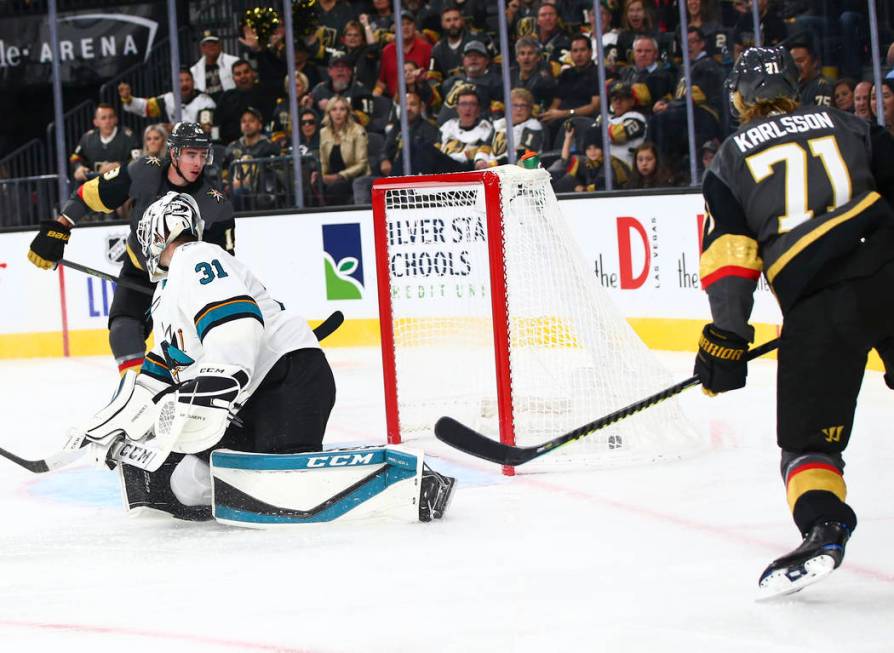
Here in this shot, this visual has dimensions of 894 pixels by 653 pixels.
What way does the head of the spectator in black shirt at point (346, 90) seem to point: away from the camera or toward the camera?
toward the camera

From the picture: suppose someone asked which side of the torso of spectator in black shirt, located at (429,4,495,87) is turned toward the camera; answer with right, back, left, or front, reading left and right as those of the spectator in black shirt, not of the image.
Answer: front

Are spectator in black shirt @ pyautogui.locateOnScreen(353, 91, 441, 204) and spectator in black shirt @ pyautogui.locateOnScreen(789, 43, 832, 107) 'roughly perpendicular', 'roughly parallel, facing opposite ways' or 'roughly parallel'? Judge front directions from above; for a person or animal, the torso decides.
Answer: roughly parallel

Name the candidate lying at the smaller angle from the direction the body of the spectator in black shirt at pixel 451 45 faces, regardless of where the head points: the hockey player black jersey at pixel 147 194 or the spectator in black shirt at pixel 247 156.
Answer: the hockey player black jersey

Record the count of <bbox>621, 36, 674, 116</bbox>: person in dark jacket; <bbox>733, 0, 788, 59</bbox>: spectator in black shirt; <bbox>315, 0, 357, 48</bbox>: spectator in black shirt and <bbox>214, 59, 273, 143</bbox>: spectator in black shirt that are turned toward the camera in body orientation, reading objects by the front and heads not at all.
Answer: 4

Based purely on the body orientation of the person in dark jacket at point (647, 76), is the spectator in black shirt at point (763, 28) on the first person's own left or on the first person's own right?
on the first person's own left

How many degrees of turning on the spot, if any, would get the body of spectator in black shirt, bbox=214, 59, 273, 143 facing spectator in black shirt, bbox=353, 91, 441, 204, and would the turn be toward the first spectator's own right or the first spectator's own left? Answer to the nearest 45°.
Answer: approximately 45° to the first spectator's own left

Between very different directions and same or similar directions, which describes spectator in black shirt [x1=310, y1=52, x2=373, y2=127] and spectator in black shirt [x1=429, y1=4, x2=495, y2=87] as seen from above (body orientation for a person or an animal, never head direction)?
same or similar directions

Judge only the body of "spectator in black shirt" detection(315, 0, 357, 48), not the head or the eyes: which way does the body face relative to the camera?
toward the camera

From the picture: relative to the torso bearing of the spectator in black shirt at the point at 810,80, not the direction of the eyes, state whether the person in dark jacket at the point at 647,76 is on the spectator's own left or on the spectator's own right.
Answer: on the spectator's own right

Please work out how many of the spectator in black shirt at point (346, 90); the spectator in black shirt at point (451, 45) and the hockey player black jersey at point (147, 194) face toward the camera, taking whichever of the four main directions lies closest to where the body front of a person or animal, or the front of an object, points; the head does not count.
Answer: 3

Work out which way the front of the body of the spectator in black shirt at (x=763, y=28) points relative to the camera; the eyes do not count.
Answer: toward the camera

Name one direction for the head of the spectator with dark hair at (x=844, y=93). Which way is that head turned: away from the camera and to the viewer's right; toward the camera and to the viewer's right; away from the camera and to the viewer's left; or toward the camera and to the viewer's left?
toward the camera and to the viewer's left

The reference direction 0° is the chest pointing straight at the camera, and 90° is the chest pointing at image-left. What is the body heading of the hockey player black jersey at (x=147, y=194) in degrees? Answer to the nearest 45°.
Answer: approximately 0°
